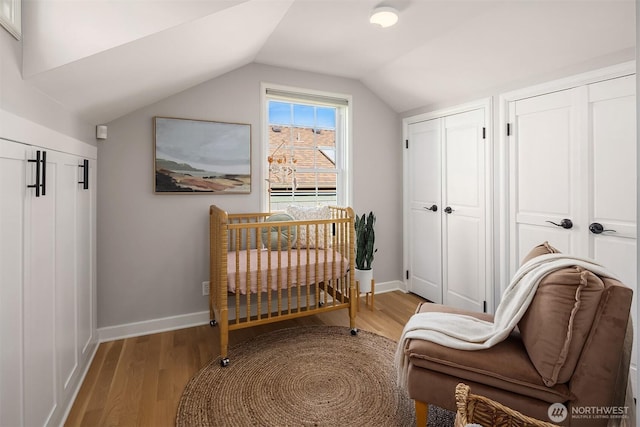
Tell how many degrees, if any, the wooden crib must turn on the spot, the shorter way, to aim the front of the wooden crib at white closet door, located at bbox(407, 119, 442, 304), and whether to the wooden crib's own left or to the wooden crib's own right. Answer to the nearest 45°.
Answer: approximately 90° to the wooden crib's own left

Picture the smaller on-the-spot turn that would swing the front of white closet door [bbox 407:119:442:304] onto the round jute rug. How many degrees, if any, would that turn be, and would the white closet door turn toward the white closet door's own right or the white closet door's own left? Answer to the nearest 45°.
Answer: approximately 45° to the white closet door's own left

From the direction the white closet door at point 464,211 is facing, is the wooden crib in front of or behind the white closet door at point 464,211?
in front

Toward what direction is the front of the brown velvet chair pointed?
to the viewer's left

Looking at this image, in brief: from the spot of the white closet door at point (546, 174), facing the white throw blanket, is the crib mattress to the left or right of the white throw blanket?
right

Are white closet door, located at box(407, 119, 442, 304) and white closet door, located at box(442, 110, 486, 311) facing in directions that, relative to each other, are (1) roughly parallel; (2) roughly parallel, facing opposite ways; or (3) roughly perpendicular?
roughly parallel

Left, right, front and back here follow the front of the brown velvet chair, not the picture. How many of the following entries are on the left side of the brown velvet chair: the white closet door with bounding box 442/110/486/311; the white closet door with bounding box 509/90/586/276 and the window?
0

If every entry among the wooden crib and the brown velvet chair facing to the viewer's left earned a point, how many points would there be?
1

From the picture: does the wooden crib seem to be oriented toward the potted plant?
no

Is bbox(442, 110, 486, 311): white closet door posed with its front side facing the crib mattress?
yes

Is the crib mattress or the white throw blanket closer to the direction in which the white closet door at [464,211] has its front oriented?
the crib mattress

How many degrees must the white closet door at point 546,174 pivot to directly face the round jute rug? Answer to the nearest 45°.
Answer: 0° — it already faces it

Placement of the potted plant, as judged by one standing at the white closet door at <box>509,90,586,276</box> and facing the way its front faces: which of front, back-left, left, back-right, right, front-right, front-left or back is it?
front-right

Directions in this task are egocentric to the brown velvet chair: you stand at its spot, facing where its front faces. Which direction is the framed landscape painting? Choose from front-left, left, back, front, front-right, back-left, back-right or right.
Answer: front

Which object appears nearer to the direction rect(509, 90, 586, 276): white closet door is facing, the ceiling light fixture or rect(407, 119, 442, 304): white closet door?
the ceiling light fixture

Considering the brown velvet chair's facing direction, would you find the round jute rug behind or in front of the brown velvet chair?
in front

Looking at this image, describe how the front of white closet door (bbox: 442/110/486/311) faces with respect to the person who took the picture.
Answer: facing the viewer and to the left of the viewer

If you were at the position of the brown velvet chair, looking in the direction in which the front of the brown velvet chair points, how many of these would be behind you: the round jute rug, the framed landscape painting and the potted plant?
0

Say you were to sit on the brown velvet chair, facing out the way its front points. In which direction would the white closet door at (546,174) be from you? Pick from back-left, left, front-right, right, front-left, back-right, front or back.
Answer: right
